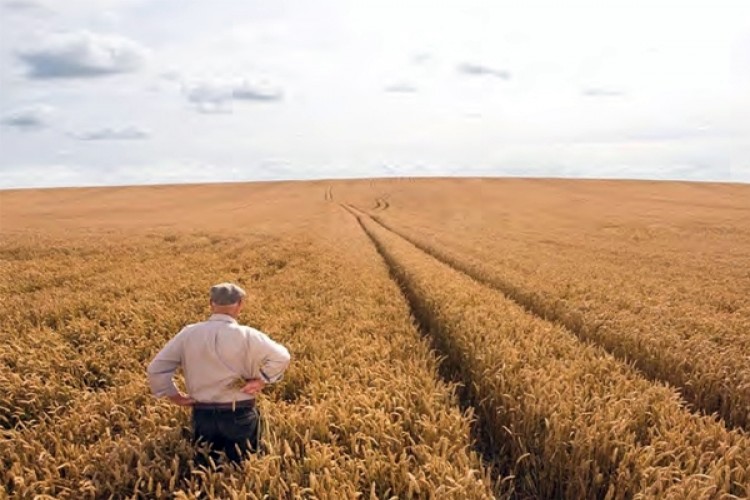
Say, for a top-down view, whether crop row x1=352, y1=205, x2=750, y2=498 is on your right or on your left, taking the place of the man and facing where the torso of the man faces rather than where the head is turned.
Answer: on your right

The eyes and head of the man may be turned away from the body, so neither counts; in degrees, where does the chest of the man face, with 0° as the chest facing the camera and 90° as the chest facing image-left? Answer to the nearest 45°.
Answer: approximately 180°

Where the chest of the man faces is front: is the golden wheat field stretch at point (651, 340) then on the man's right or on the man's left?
on the man's right

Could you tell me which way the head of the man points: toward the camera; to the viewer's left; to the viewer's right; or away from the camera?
away from the camera
